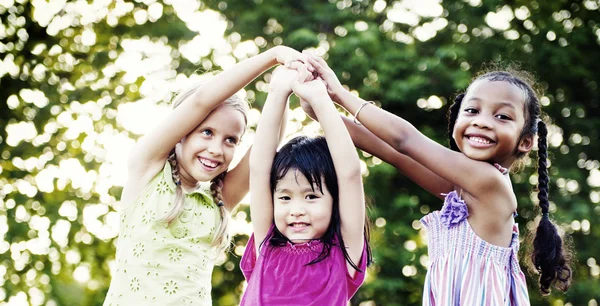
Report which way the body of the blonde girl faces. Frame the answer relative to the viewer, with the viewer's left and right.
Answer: facing the viewer and to the right of the viewer

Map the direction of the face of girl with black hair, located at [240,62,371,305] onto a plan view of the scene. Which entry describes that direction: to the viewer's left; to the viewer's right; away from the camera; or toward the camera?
toward the camera

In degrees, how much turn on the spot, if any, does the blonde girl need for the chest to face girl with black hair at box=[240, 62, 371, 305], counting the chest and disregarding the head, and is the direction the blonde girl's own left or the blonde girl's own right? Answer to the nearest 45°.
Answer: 0° — they already face them

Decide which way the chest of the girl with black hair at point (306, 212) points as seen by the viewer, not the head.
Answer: toward the camera

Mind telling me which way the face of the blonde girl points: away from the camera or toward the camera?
toward the camera

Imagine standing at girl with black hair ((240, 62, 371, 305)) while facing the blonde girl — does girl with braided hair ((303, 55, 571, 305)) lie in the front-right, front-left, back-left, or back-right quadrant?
back-right

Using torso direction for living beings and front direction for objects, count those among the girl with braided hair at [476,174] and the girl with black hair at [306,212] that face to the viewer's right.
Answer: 0

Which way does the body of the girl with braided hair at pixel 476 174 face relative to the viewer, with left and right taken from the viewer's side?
facing the viewer and to the left of the viewer

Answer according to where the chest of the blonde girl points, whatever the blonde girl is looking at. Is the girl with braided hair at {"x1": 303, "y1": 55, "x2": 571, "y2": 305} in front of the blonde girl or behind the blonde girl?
in front

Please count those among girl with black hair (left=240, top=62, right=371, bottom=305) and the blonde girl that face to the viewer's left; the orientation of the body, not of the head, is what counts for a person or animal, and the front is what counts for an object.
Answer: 0

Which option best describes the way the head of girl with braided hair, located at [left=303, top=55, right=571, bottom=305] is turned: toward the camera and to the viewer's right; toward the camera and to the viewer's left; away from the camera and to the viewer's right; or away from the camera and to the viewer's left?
toward the camera and to the viewer's left

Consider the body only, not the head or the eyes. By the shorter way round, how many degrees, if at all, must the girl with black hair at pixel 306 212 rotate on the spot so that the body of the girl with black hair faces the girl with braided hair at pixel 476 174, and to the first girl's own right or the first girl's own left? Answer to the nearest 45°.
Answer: approximately 90° to the first girl's own left
